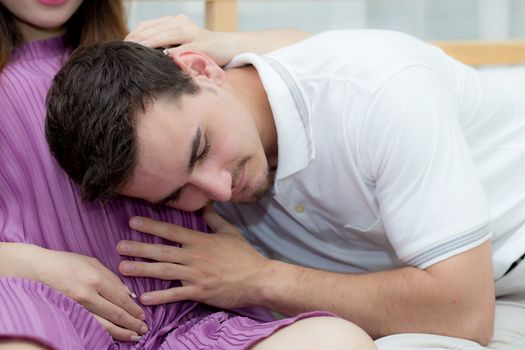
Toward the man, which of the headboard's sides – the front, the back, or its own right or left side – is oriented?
front

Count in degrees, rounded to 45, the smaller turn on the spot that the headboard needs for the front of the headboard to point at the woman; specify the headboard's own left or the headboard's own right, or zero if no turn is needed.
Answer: approximately 45° to the headboard's own right

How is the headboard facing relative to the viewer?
toward the camera
